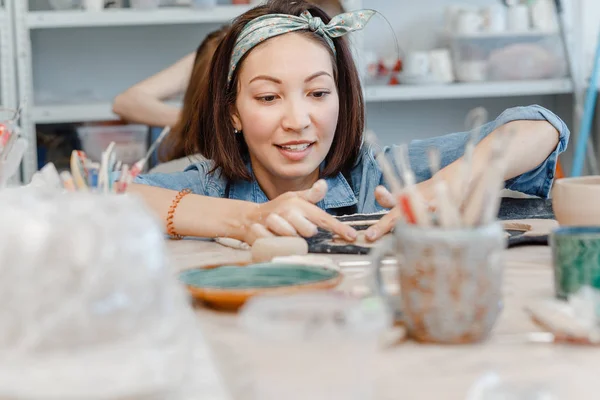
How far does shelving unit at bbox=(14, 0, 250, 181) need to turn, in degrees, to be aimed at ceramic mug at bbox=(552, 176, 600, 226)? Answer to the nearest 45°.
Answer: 0° — it already faces it

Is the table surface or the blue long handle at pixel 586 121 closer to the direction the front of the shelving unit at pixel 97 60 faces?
the table surface

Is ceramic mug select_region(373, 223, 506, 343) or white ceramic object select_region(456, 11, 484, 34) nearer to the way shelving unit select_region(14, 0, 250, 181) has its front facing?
the ceramic mug

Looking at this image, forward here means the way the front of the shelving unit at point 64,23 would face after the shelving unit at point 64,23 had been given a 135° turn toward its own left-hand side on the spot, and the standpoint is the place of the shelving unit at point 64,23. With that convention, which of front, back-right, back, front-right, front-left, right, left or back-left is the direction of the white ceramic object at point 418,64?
front-right

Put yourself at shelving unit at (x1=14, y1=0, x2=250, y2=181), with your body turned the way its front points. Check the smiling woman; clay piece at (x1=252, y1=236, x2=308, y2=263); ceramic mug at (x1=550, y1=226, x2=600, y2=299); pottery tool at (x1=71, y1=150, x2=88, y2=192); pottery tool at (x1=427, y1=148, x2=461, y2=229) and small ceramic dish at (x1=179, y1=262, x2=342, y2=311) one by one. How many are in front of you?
6

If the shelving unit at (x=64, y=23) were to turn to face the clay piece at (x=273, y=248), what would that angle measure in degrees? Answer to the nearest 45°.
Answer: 0° — it already faces it

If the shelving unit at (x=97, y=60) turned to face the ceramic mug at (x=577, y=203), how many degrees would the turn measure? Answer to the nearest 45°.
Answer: approximately 45° to its left

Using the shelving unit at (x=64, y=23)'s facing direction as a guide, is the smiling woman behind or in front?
in front

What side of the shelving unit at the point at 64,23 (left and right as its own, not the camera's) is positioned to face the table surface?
front

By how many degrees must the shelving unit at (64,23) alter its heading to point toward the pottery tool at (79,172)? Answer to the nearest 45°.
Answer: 0° — it already faces it

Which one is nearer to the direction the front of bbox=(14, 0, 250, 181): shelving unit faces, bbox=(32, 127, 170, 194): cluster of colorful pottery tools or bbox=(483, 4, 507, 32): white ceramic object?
the cluster of colorful pottery tools

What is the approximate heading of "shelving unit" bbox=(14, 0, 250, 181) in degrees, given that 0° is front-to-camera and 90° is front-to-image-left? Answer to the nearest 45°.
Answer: approximately 0°

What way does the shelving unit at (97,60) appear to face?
toward the camera

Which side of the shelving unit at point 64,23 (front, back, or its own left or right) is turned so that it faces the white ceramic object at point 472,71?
left
